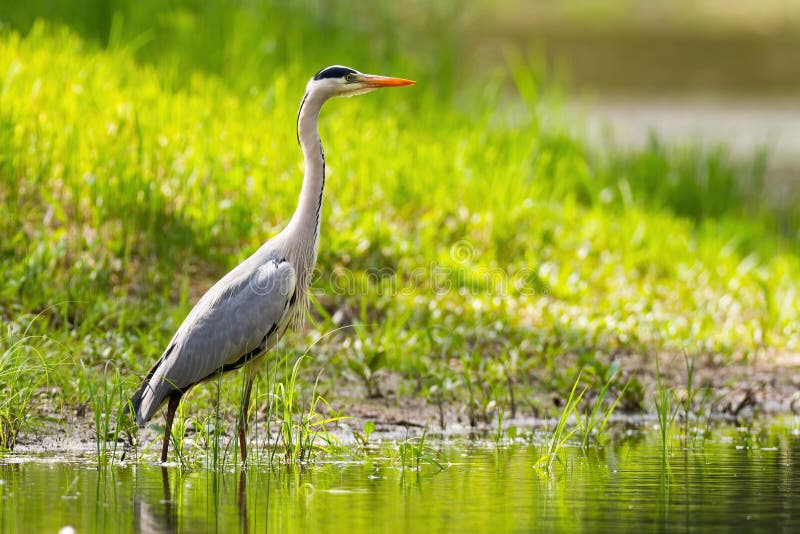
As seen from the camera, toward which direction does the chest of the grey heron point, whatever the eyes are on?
to the viewer's right
